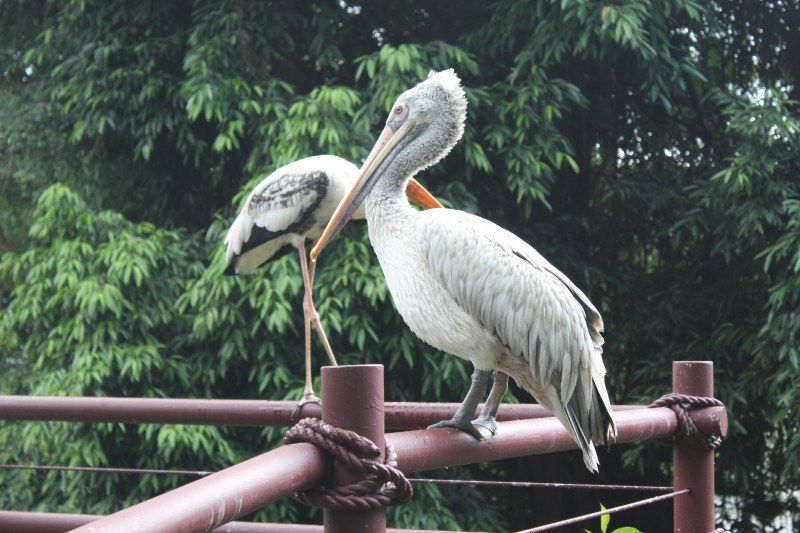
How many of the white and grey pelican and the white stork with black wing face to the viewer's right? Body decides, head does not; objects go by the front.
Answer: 1

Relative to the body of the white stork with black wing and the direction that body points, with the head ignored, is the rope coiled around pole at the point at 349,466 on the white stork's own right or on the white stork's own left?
on the white stork's own right

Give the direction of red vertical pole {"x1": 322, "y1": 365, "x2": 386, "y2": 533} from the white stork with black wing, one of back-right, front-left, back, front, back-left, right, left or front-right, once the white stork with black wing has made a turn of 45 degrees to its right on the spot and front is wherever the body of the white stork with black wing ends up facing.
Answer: front-right

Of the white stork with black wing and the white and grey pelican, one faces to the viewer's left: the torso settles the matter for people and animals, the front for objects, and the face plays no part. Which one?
the white and grey pelican

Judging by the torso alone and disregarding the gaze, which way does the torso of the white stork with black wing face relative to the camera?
to the viewer's right

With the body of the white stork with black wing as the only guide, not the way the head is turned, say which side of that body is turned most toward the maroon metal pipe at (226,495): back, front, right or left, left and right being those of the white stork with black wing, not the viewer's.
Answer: right

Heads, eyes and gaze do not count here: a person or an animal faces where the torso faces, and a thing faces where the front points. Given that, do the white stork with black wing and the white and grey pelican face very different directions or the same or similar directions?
very different directions

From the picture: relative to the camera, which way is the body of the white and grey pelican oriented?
to the viewer's left
